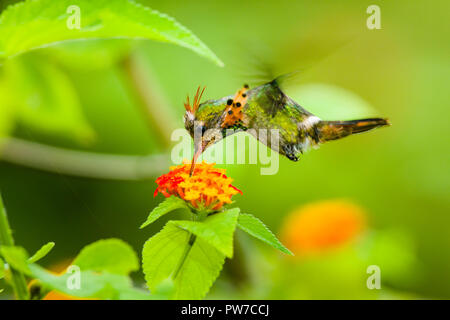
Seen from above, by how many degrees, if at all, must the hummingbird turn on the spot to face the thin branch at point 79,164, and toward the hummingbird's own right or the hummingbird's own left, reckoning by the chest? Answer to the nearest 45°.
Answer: approximately 45° to the hummingbird's own right

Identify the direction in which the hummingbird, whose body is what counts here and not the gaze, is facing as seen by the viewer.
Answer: to the viewer's left
